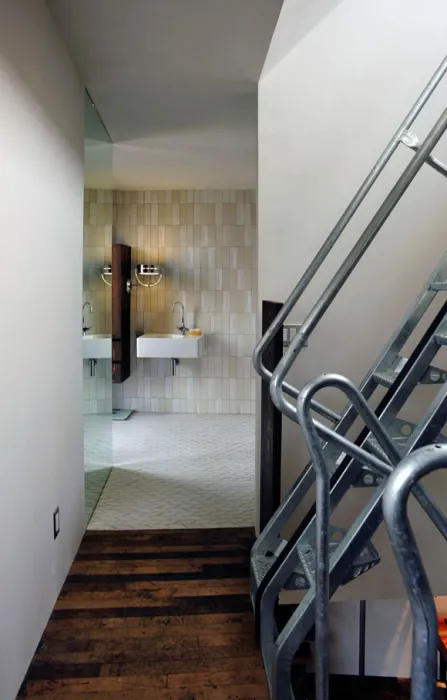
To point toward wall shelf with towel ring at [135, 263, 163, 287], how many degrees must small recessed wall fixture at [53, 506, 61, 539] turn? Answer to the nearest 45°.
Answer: approximately 90° to its left

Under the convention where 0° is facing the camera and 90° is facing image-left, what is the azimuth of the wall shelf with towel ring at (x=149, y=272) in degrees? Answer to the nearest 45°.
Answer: approximately 0°

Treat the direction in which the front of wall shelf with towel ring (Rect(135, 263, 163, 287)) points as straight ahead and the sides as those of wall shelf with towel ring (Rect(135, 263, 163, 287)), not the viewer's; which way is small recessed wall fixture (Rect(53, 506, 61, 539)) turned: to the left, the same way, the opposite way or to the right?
to the left

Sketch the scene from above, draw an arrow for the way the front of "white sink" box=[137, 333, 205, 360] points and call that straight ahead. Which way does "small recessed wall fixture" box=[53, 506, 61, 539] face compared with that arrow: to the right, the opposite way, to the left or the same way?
to the left

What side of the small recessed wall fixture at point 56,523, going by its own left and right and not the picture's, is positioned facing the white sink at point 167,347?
left

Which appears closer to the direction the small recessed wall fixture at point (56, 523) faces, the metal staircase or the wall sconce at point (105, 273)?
the metal staircase

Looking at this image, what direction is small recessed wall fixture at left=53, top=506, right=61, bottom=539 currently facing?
to the viewer's right

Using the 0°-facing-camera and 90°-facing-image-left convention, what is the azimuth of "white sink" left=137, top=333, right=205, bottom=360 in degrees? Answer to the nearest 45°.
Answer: approximately 0°
